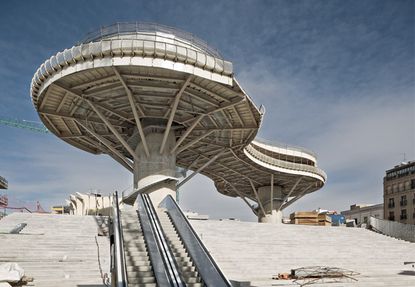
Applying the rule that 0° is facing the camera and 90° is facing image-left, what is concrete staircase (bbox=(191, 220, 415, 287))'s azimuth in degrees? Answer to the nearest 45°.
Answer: approximately 0°

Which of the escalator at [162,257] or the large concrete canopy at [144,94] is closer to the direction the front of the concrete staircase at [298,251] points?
the escalator

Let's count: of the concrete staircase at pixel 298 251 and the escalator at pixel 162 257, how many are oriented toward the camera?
2
